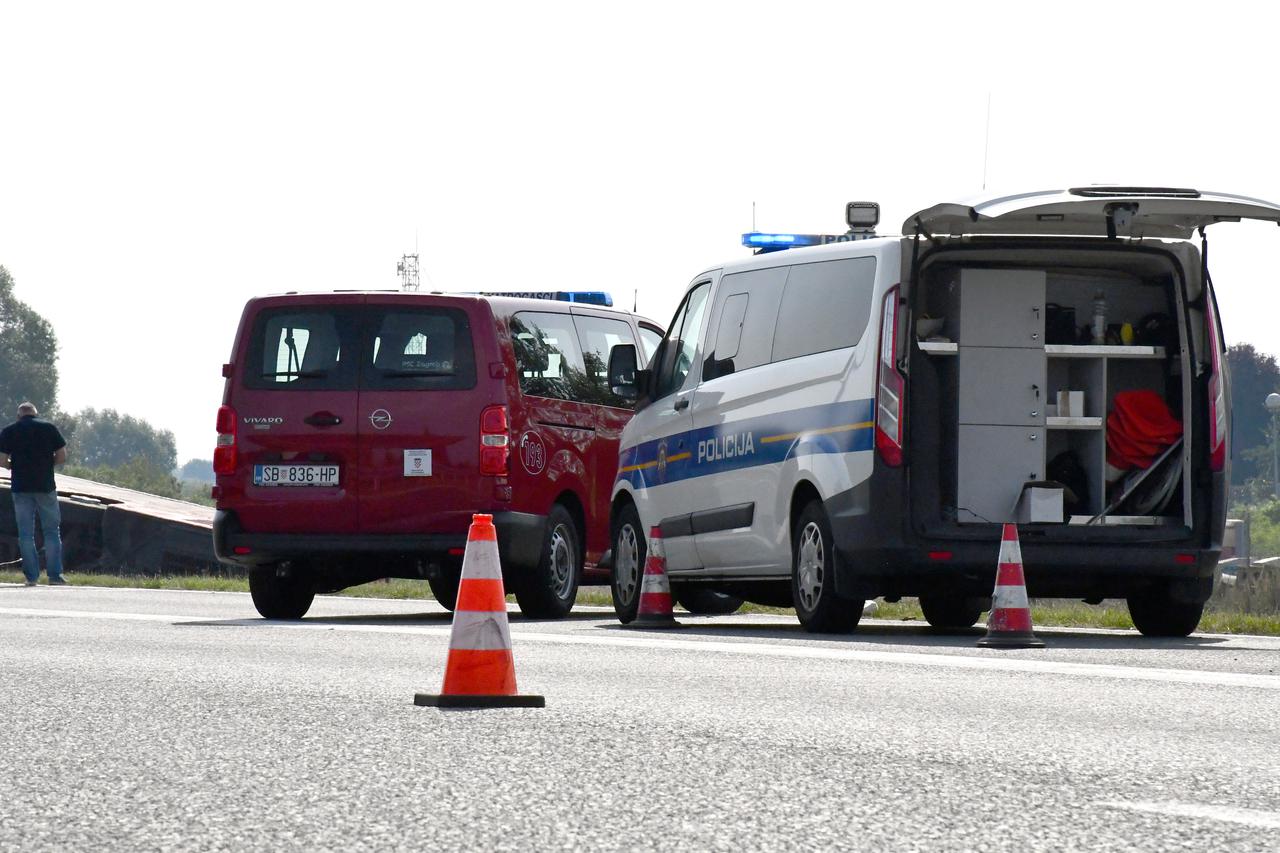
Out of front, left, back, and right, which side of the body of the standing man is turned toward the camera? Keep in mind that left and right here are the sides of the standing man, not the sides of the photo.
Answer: back

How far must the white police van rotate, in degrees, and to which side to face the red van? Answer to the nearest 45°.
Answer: approximately 45° to its left

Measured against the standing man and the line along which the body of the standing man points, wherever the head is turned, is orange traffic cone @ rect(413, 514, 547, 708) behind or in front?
behind

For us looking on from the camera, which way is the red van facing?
facing away from the viewer and to the right of the viewer

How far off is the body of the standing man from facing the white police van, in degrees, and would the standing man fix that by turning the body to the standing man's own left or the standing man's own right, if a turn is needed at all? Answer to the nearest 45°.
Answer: approximately 135° to the standing man's own right

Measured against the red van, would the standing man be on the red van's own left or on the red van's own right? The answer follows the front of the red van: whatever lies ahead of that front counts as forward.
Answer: on the red van's own left

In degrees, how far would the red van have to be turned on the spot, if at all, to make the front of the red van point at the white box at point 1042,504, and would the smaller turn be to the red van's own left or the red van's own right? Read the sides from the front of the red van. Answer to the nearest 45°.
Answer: approximately 90° to the red van's own right

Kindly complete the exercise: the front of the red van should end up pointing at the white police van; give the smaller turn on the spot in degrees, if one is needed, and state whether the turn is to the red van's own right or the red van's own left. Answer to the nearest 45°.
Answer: approximately 90° to the red van's own right

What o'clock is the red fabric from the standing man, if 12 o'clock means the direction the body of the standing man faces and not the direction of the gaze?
The red fabric is roughly at 5 o'clock from the standing man.

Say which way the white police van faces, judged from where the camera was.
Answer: facing away from the viewer and to the left of the viewer
